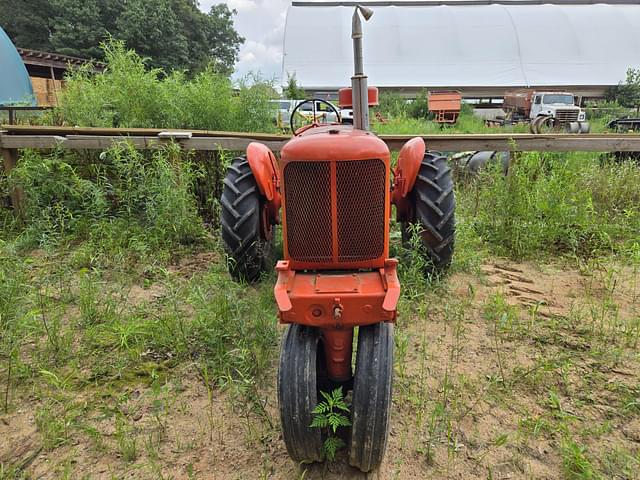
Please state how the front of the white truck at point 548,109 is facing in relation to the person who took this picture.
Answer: facing the viewer and to the right of the viewer

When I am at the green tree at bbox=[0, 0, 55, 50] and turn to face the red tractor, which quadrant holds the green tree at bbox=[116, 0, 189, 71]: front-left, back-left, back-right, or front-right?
front-left

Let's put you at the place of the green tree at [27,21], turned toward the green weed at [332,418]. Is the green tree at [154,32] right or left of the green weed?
left

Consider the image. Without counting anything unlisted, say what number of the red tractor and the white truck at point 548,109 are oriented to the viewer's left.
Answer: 0

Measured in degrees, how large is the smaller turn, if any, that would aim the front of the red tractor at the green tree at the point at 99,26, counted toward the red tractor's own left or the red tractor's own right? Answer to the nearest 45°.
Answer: approximately 135° to the red tractor's own right

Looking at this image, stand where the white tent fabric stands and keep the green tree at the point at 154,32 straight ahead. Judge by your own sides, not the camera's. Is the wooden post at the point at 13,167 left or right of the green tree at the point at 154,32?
left

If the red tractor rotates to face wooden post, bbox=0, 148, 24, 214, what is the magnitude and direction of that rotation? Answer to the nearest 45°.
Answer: approximately 135° to its right

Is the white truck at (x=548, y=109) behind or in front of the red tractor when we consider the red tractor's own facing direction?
behind

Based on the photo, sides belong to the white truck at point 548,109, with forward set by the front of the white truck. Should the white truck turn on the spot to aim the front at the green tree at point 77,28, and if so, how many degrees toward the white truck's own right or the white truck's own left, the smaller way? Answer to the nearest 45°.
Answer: approximately 135° to the white truck's own right

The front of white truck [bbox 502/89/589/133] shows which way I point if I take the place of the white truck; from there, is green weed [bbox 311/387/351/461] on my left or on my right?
on my right

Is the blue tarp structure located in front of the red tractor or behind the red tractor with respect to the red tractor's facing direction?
behind

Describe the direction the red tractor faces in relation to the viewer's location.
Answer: facing the viewer

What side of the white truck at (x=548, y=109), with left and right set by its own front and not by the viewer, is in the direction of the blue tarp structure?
right

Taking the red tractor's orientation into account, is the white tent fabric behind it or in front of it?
behind

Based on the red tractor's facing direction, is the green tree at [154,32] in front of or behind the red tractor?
behind

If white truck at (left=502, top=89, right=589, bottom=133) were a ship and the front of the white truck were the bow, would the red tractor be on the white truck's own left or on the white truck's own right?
on the white truck's own right

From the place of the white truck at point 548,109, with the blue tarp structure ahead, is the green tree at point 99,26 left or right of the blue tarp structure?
right
